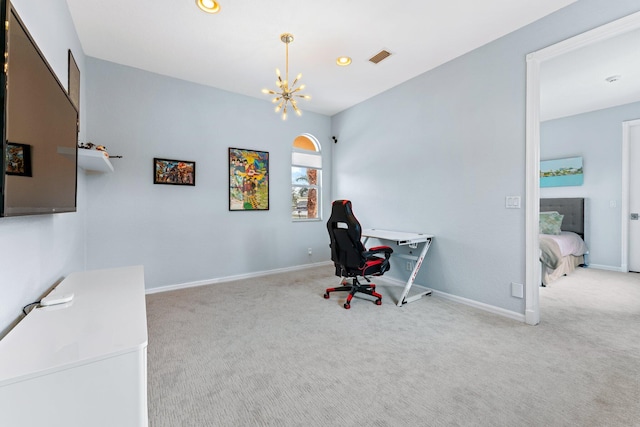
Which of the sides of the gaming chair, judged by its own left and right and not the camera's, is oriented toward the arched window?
left

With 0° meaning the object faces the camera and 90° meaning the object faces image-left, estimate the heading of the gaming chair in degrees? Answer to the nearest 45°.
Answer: approximately 225°

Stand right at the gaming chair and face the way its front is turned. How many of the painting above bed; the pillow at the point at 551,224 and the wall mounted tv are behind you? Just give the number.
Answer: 1

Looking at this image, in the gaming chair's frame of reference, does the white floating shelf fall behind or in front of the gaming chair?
behind

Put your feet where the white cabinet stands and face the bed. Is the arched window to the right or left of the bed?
left

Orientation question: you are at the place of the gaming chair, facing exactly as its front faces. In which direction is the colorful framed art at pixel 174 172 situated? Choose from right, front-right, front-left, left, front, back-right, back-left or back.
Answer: back-left
